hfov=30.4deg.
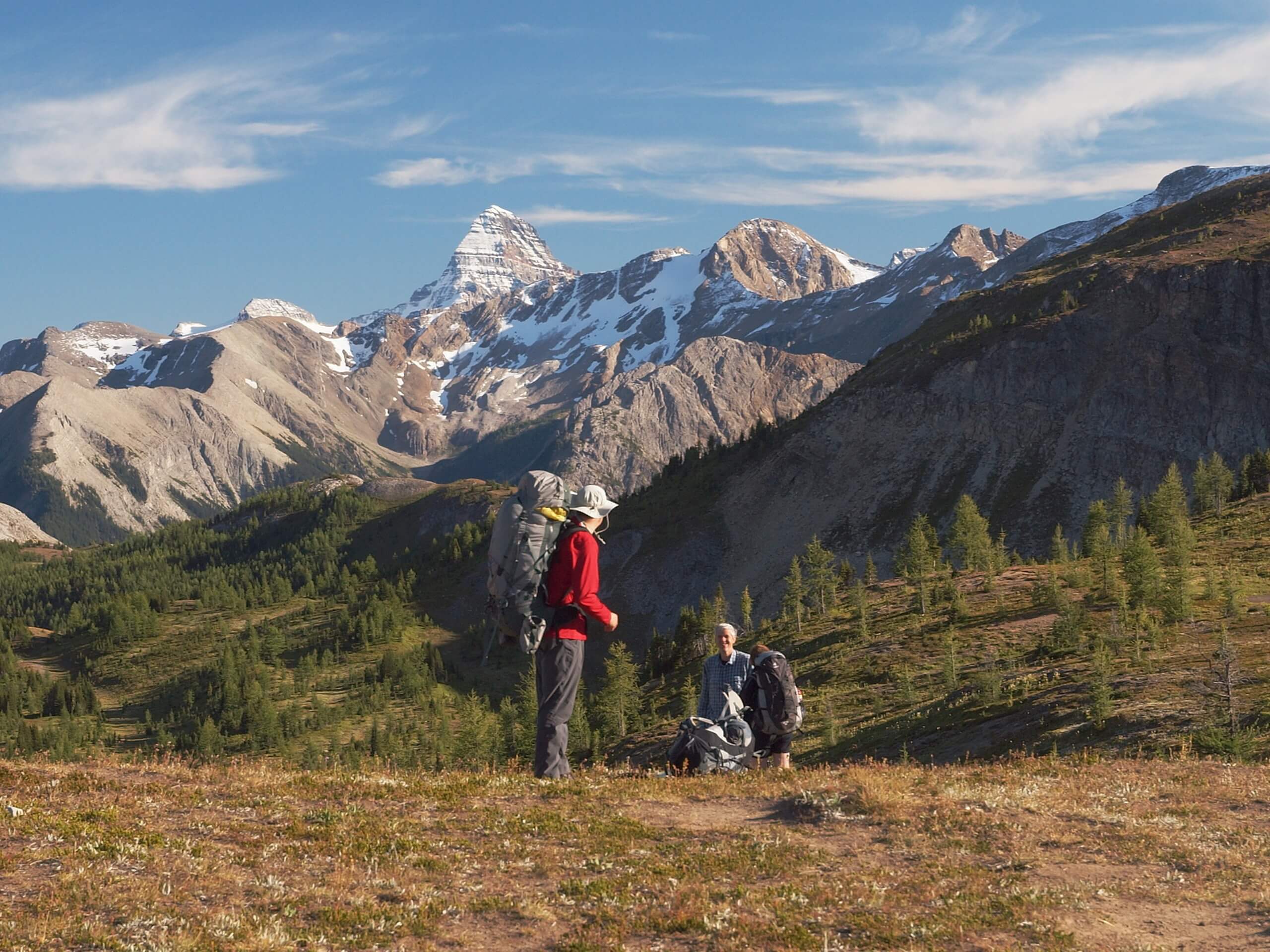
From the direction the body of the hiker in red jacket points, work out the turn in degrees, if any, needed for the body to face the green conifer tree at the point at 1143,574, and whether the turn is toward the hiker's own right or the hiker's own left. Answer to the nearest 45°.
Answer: approximately 45° to the hiker's own left

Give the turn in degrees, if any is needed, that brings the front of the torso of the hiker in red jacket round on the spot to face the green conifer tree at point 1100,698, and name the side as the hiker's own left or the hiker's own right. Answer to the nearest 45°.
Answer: approximately 45° to the hiker's own left

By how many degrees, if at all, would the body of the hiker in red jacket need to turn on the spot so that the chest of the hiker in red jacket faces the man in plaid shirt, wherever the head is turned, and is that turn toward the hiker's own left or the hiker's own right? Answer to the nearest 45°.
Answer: approximately 45° to the hiker's own left

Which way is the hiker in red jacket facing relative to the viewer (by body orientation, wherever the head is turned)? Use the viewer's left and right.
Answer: facing to the right of the viewer

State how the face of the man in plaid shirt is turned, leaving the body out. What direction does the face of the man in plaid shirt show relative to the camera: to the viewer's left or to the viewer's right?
to the viewer's left

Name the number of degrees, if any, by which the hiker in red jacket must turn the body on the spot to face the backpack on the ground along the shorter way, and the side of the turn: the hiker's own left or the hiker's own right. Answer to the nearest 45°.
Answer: approximately 45° to the hiker's own left
